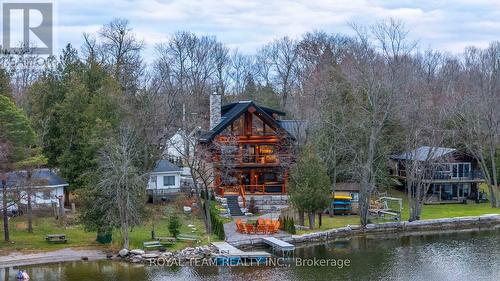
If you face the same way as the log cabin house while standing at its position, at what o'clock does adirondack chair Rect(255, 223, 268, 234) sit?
The adirondack chair is roughly at 12 o'clock from the log cabin house.

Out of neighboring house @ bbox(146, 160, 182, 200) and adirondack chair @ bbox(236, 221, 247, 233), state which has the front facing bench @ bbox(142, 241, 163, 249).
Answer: the neighboring house

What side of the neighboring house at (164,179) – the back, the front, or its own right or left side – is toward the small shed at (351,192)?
left

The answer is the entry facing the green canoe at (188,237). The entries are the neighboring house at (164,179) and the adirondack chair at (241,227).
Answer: the neighboring house

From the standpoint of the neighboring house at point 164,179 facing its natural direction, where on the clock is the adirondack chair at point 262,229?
The adirondack chair is roughly at 11 o'clock from the neighboring house.

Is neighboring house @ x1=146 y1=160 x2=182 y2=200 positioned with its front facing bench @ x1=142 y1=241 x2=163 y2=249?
yes

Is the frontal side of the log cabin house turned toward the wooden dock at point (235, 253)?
yes

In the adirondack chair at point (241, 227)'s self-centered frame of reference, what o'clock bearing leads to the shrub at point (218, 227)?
The shrub is roughly at 6 o'clock from the adirondack chair.

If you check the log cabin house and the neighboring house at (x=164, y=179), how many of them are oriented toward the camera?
2
